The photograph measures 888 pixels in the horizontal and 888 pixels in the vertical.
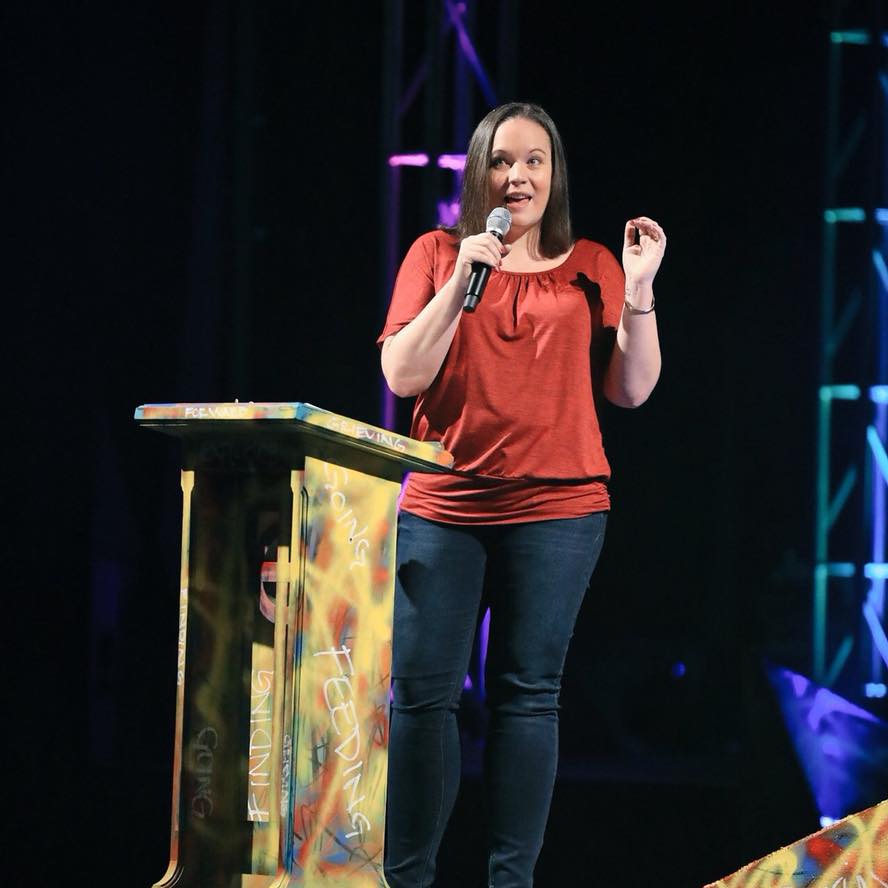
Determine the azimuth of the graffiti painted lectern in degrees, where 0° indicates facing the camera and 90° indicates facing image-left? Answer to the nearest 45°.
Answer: approximately 45°

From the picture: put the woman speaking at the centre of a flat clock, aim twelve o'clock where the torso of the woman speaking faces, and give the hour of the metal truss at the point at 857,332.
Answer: The metal truss is roughly at 7 o'clock from the woman speaking.

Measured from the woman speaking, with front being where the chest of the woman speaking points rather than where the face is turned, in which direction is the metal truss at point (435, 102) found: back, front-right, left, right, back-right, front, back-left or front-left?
back

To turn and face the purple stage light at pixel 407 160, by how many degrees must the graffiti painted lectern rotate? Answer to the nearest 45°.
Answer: approximately 135° to its right

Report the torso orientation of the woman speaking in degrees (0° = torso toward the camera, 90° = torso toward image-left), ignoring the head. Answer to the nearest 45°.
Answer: approximately 0°

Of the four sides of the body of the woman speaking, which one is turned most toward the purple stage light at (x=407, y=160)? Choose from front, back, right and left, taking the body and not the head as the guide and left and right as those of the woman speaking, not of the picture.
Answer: back
